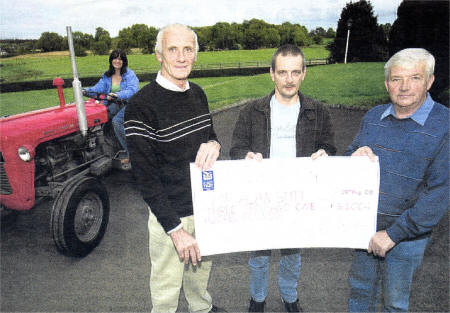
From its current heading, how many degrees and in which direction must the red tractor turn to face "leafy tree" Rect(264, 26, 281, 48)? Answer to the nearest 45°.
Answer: approximately 180°

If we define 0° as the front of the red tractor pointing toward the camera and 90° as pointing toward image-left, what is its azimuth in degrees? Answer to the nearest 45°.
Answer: approximately 45°

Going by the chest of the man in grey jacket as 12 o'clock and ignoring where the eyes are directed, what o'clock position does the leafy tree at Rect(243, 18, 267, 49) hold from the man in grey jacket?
The leafy tree is roughly at 6 o'clock from the man in grey jacket.

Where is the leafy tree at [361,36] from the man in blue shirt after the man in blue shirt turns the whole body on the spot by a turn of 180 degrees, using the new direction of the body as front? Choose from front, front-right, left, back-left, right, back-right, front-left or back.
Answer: front-left

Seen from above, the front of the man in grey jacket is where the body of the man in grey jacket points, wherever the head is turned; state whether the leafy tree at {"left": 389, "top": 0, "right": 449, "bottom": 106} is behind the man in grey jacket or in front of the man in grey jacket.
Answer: behind

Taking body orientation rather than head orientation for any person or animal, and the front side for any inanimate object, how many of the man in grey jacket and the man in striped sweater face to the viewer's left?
0

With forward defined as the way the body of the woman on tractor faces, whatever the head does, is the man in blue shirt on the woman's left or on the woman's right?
on the woman's left

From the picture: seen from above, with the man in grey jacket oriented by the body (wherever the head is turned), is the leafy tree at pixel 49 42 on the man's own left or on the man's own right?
on the man's own right

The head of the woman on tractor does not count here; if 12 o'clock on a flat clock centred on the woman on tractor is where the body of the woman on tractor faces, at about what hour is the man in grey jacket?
The man in grey jacket is roughly at 10 o'clock from the woman on tractor.

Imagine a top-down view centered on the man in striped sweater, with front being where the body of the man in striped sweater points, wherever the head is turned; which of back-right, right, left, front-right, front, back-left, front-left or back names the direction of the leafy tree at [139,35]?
back-left
